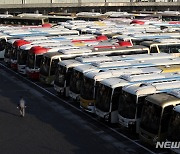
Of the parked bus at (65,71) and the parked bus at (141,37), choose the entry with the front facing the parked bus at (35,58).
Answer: the parked bus at (141,37)

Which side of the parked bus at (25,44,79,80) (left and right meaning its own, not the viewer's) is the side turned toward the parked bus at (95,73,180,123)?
left

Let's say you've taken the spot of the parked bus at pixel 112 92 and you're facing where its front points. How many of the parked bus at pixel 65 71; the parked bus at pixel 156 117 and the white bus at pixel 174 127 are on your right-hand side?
1

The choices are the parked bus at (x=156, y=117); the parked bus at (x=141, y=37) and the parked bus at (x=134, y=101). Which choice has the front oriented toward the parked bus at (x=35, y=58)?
the parked bus at (x=141, y=37)

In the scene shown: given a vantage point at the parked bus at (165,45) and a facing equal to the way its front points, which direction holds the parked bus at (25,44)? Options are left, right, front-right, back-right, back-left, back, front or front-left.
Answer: front-right

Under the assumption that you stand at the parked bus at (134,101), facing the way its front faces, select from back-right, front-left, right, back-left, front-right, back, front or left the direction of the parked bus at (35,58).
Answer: right

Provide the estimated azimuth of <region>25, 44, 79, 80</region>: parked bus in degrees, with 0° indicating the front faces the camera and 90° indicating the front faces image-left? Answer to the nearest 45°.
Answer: approximately 45°

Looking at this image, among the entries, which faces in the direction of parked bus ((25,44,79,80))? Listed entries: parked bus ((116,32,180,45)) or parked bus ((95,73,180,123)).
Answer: parked bus ((116,32,180,45))

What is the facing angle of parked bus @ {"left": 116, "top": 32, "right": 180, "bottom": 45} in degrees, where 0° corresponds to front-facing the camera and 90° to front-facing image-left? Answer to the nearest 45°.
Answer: approximately 45°

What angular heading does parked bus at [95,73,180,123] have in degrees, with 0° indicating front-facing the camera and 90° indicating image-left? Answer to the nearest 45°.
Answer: approximately 45°

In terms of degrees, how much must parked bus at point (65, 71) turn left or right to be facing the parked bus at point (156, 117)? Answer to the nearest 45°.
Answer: approximately 90° to its left
